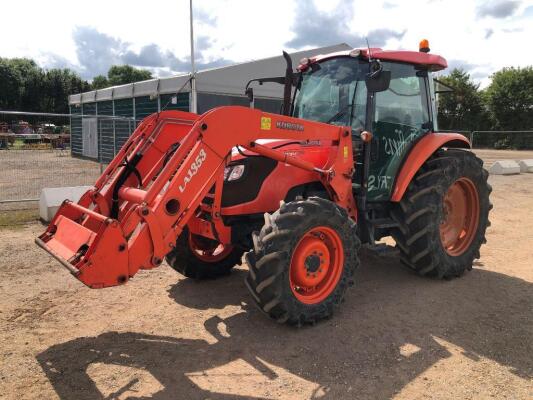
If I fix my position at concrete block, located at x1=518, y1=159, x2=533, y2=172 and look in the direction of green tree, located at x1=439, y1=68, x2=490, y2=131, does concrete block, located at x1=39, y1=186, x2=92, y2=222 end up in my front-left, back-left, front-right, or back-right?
back-left

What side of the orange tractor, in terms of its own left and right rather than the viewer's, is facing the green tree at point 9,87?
right

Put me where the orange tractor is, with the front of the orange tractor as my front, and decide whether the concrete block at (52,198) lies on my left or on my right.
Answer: on my right

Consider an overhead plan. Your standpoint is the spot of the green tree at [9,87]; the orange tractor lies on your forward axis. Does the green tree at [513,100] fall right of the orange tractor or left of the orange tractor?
left

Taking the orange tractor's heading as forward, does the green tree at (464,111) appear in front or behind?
behind

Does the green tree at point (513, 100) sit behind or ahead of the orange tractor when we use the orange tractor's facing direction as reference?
behind

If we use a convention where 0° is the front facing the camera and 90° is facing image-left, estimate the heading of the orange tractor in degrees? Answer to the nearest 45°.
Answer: approximately 45°

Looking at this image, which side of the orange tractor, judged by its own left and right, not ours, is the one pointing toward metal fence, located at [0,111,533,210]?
right
